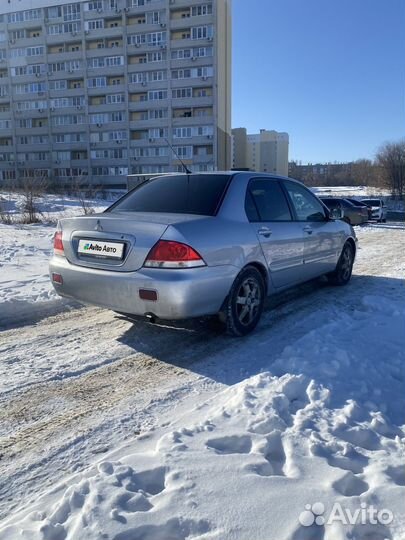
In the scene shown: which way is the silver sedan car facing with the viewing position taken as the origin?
facing away from the viewer and to the right of the viewer

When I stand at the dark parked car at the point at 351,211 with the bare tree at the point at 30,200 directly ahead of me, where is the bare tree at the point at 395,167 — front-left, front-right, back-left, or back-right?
back-right

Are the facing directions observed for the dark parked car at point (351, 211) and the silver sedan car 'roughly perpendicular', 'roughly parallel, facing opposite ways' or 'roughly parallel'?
roughly perpendicular

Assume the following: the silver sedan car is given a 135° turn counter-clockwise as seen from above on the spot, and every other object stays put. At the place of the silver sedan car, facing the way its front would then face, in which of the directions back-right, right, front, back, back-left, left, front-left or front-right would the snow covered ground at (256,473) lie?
left

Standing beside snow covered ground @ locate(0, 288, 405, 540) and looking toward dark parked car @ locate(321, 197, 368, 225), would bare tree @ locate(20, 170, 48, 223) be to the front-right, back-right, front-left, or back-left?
front-left

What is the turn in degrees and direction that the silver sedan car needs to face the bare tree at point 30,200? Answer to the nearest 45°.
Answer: approximately 90° to its left

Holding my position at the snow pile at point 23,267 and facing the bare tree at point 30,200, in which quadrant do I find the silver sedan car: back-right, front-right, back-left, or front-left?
back-right

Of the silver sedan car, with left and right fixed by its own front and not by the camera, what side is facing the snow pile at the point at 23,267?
left
